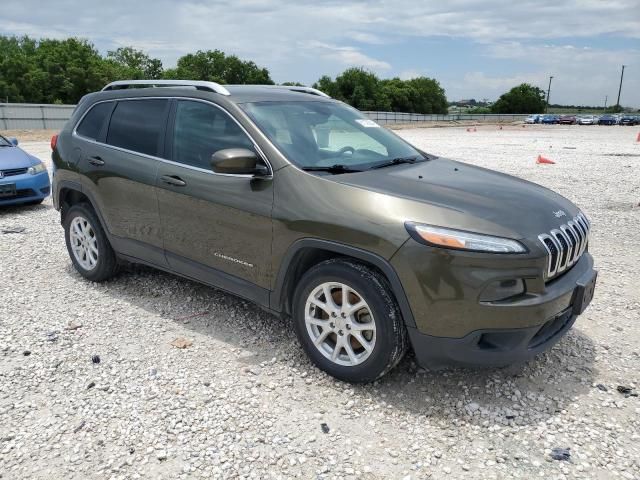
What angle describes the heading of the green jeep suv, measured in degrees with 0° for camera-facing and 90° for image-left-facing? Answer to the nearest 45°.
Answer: approximately 315°

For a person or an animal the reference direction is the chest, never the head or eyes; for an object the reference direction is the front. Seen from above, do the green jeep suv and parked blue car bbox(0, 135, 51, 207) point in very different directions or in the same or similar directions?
same or similar directions

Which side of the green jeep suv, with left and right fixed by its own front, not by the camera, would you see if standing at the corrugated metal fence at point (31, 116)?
back

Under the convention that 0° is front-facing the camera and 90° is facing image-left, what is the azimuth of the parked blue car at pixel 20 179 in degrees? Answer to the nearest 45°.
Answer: approximately 315°

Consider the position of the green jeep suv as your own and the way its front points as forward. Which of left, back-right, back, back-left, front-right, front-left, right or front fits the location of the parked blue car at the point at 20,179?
back

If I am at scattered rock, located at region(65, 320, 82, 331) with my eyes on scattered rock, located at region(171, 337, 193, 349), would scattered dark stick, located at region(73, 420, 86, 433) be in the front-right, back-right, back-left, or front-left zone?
front-right

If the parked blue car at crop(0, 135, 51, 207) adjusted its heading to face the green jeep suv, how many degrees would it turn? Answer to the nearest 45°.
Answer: approximately 45° to its right

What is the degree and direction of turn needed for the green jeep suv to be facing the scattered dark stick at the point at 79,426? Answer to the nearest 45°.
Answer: approximately 90° to its right

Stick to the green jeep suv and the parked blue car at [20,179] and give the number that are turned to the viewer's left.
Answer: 0

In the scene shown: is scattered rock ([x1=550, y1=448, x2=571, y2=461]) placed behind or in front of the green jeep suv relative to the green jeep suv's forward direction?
in front

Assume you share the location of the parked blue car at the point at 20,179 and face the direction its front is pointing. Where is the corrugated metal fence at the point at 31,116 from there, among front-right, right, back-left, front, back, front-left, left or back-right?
back-left

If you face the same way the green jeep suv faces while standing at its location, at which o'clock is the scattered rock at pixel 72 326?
The scattered rock is roughly at 5 o'clock from the green jeep suv.
